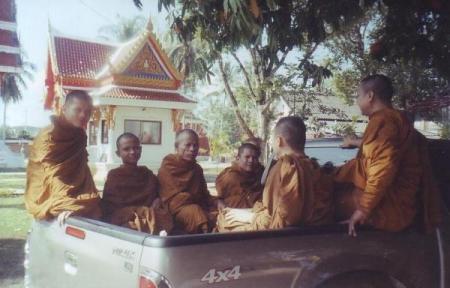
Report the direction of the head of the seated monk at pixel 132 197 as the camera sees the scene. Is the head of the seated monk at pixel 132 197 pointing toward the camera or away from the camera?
toward the camera

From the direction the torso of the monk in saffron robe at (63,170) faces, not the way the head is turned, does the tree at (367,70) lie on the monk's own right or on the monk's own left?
on the monk's own left

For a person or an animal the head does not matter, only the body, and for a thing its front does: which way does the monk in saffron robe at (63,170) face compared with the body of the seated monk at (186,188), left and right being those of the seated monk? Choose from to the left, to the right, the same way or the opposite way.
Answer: the same way

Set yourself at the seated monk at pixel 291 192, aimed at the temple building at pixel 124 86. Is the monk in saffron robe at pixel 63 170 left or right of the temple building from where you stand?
left

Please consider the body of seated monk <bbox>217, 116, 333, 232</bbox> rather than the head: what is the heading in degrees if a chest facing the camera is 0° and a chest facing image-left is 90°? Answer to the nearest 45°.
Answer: approximately 135°

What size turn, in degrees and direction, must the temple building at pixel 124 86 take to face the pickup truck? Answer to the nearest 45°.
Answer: approximately 45° to its right

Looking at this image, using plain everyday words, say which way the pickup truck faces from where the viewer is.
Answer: facing away from the viewer and to the right of the viewer

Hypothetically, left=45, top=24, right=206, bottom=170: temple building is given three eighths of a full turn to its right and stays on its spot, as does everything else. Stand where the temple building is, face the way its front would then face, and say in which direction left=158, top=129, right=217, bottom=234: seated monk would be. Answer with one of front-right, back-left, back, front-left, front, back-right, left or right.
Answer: left

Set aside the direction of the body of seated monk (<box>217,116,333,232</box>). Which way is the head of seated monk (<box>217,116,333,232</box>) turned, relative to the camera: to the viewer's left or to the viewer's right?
to the viewer's left

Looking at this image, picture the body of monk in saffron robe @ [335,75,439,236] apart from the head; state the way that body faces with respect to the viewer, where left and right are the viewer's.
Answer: facing away from the viewer and to the left of the viewer

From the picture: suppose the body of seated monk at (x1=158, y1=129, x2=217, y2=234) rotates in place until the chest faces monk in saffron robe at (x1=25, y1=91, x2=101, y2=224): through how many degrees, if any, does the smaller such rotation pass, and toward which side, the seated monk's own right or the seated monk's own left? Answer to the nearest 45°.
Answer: approximately 90° to the seated monk's own right

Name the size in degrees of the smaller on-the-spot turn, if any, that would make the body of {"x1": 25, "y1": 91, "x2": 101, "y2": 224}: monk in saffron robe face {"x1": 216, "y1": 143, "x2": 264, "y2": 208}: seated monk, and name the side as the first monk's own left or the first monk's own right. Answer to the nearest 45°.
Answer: approximately 45° to the first monk's own left

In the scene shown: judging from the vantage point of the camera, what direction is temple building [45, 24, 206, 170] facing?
facing the viewer and to the right of the viewer

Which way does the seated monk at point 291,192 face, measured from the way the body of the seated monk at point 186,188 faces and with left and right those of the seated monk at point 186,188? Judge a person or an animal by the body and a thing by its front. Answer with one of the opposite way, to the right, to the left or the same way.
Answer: the opposite way

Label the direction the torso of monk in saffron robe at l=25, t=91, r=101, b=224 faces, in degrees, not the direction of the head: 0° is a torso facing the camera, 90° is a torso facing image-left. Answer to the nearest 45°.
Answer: approximately 315°
